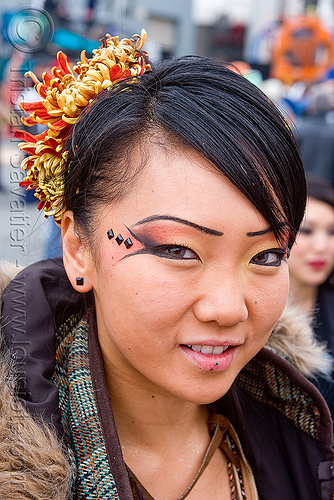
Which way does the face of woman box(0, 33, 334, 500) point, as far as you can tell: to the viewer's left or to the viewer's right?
to the viewer's right

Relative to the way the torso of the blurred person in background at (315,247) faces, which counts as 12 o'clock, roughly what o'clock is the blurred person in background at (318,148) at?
the blurred person in background at (318,148) is roughly at 6 o'clock from the blurred person in background at (315,247).

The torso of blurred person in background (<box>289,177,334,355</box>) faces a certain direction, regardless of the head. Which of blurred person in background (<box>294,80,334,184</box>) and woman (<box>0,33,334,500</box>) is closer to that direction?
the woman

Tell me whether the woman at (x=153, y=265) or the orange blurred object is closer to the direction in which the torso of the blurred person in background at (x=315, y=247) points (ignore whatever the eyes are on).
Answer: the woman

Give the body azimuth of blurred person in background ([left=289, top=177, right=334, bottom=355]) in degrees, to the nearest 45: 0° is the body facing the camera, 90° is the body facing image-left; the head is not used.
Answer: approximately 0°

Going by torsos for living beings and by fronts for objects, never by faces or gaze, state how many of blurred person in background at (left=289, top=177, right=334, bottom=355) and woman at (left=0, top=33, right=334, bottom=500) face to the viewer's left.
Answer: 0

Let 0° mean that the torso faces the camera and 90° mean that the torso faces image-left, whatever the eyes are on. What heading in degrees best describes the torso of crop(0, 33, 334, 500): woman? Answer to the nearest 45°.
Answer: approximately 315°

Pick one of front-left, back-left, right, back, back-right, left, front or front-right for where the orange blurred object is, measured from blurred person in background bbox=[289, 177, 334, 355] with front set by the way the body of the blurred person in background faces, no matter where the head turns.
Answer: back

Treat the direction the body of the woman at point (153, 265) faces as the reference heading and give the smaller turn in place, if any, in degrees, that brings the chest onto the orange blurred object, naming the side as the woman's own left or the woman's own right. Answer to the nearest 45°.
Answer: approximately 135° to the woman's own left
